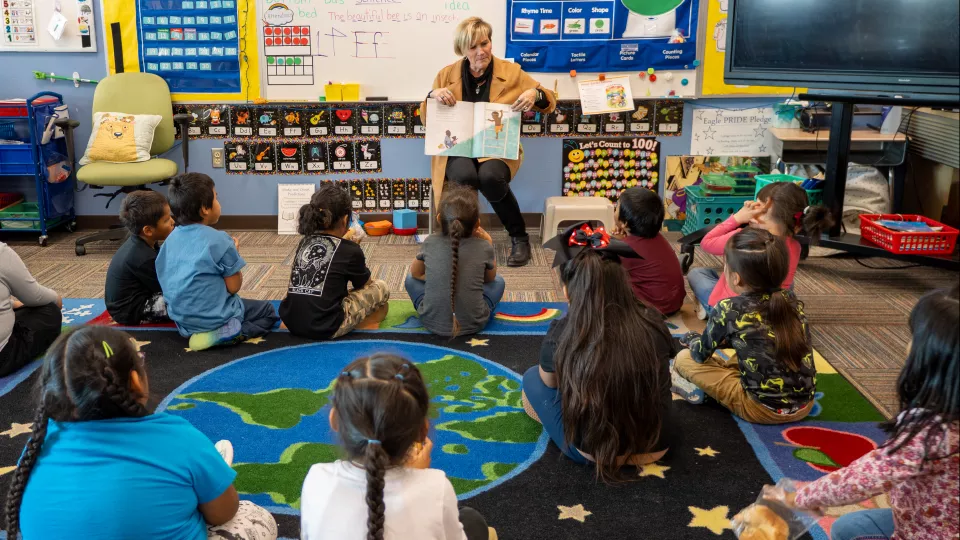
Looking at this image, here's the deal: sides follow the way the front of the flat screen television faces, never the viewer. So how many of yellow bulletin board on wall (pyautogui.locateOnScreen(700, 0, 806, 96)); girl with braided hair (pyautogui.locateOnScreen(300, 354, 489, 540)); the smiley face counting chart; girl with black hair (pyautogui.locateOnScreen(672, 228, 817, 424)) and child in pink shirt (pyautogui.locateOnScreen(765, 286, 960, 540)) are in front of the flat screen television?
3

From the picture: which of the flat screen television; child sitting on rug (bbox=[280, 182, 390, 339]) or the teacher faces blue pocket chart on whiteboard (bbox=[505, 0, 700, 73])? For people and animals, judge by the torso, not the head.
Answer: the child sitting on rug

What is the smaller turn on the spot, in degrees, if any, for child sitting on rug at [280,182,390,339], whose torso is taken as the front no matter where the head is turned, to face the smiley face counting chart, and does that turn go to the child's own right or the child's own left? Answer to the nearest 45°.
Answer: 0° — they already face it

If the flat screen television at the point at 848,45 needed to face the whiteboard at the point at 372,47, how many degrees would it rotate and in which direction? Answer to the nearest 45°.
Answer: approximately 90° to its right

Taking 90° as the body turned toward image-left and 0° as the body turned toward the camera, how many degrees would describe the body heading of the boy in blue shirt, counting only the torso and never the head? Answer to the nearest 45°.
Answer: approximately 225°

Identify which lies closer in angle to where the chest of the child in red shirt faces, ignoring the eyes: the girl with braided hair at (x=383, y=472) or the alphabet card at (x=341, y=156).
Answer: the alphabet card

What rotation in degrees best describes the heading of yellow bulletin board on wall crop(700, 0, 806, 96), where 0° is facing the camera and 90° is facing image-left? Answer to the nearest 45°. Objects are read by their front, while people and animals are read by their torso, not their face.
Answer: approximately 0°

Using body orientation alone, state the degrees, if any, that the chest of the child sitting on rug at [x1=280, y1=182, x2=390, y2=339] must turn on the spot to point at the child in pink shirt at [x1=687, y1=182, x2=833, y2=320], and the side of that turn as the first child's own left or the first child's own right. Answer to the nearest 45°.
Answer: approximately 45° to the first child's own right

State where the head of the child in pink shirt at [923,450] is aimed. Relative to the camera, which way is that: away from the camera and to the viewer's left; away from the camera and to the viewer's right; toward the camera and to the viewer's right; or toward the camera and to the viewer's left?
away from the camera and to the viewer's left

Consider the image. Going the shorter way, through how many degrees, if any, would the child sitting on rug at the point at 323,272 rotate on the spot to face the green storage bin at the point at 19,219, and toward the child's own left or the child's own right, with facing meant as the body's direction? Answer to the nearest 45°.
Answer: approximately 90° to the child's own left
